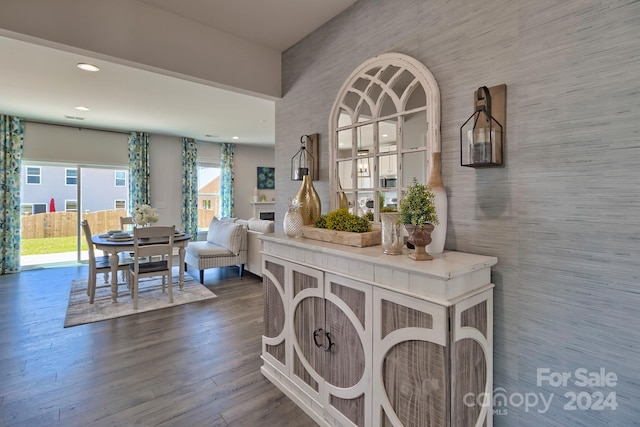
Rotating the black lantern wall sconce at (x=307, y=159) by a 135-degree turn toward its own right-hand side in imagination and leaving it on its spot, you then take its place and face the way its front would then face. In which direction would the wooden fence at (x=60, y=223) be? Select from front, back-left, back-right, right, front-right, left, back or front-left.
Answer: front-left

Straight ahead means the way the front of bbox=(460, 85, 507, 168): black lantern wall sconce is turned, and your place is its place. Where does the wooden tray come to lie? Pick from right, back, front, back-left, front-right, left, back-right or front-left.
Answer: front-right

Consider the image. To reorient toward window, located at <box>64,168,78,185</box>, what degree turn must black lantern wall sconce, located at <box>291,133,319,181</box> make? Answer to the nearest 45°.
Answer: approximately 90° to its right

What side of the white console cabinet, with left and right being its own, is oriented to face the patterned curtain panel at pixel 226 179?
right

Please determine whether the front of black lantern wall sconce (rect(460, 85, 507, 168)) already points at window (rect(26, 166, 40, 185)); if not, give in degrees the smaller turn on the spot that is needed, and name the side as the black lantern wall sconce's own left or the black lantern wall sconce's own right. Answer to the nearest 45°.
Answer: approximately 45° to the black lantern wall sconce's own right

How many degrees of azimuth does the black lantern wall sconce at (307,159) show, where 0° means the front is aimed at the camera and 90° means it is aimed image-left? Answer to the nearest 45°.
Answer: approximately 45°

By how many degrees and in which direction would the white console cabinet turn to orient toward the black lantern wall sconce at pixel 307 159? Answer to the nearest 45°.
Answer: approximately 90° to its right

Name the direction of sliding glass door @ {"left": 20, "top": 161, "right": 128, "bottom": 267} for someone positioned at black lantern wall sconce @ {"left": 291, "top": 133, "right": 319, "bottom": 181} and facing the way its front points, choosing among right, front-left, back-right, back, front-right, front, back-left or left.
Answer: right

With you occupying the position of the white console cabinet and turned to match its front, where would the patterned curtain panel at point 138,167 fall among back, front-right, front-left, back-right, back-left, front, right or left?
right

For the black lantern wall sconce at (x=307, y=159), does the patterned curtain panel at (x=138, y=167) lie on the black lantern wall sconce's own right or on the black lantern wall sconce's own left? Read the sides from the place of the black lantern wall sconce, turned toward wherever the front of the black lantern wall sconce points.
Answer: on the black lantern wall sconce's own right
